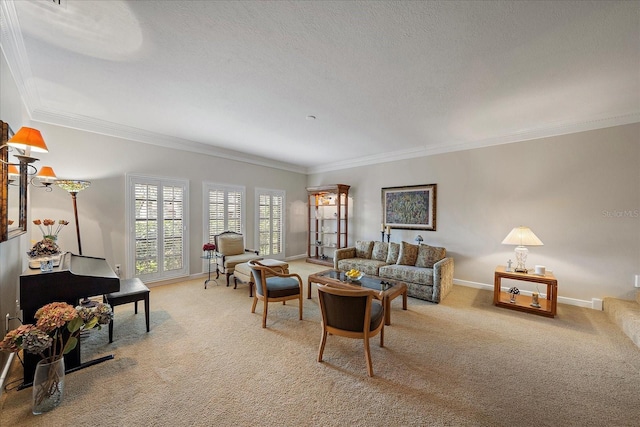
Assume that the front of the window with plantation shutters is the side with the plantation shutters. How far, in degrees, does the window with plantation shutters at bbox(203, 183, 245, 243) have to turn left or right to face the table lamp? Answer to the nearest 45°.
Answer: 0° — it already faces it

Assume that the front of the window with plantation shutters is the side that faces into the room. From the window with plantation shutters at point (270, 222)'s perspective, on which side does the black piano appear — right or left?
on its right

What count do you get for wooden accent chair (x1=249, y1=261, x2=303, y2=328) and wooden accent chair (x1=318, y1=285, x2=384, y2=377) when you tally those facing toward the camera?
0

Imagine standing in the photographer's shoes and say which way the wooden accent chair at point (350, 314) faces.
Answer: facing away from the viewer and to the right of the viewer

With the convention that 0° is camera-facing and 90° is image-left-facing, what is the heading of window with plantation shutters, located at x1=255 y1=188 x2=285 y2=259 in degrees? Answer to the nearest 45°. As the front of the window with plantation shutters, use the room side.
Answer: approximately 315°

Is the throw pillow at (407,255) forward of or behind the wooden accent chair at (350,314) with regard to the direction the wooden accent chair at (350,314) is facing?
forward

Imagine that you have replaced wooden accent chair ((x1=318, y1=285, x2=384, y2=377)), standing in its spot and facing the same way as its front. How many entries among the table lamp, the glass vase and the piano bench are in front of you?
1

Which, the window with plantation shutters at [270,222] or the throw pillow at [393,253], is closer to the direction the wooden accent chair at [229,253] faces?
the throw pillow

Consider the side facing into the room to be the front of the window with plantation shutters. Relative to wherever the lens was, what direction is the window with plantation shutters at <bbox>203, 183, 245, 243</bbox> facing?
facing the viewer and to the right of the viewer

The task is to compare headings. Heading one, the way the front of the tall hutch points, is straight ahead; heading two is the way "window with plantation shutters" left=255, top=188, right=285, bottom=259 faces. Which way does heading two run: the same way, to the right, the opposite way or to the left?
to the left

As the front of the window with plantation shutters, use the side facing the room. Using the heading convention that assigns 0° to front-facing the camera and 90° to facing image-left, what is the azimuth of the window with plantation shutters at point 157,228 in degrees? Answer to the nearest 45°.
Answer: approximately 315°

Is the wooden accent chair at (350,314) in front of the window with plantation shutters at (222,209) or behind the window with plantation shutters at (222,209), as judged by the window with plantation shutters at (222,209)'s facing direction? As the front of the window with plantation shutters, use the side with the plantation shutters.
in front

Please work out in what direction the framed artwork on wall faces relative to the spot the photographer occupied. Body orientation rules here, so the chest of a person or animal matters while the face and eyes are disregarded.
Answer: facing the viewer and to the left of the viewer
